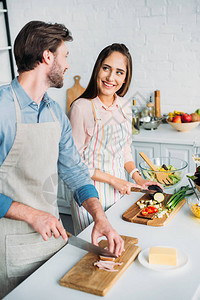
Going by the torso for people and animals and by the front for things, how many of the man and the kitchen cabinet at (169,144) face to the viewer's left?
0

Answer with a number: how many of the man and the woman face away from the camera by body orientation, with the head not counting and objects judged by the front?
0

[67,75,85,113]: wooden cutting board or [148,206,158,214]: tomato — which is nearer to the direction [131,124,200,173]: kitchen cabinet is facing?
the tomato

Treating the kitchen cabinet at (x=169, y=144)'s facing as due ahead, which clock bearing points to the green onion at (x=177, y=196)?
The green onion is roughly at 12 o'clock from the kitchen cabinet.

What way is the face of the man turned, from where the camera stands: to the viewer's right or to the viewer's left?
to the viewer's right

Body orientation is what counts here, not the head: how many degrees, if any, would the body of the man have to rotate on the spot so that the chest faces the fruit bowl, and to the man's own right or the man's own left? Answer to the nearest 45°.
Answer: approximately 90° to the man's own left

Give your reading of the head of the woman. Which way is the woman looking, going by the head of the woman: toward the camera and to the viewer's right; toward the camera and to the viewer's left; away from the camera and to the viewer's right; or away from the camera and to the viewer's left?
toward the camera and to the viewer's left

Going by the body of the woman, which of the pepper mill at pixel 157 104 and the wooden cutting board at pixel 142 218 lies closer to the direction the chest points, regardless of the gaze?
the wooden cutting board

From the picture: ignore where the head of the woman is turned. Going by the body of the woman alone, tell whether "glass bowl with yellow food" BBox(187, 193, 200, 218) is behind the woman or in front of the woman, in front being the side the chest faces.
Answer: in front

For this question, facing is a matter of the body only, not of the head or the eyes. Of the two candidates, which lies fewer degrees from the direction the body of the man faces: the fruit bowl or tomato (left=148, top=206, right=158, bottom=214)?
the tomato

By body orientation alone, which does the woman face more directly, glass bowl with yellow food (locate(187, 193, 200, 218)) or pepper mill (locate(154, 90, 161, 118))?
the glass bowl with yellow food

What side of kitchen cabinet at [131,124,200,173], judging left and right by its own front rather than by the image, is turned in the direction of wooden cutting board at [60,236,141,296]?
front

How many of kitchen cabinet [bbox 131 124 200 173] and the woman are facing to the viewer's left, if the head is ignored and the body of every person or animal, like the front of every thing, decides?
0
